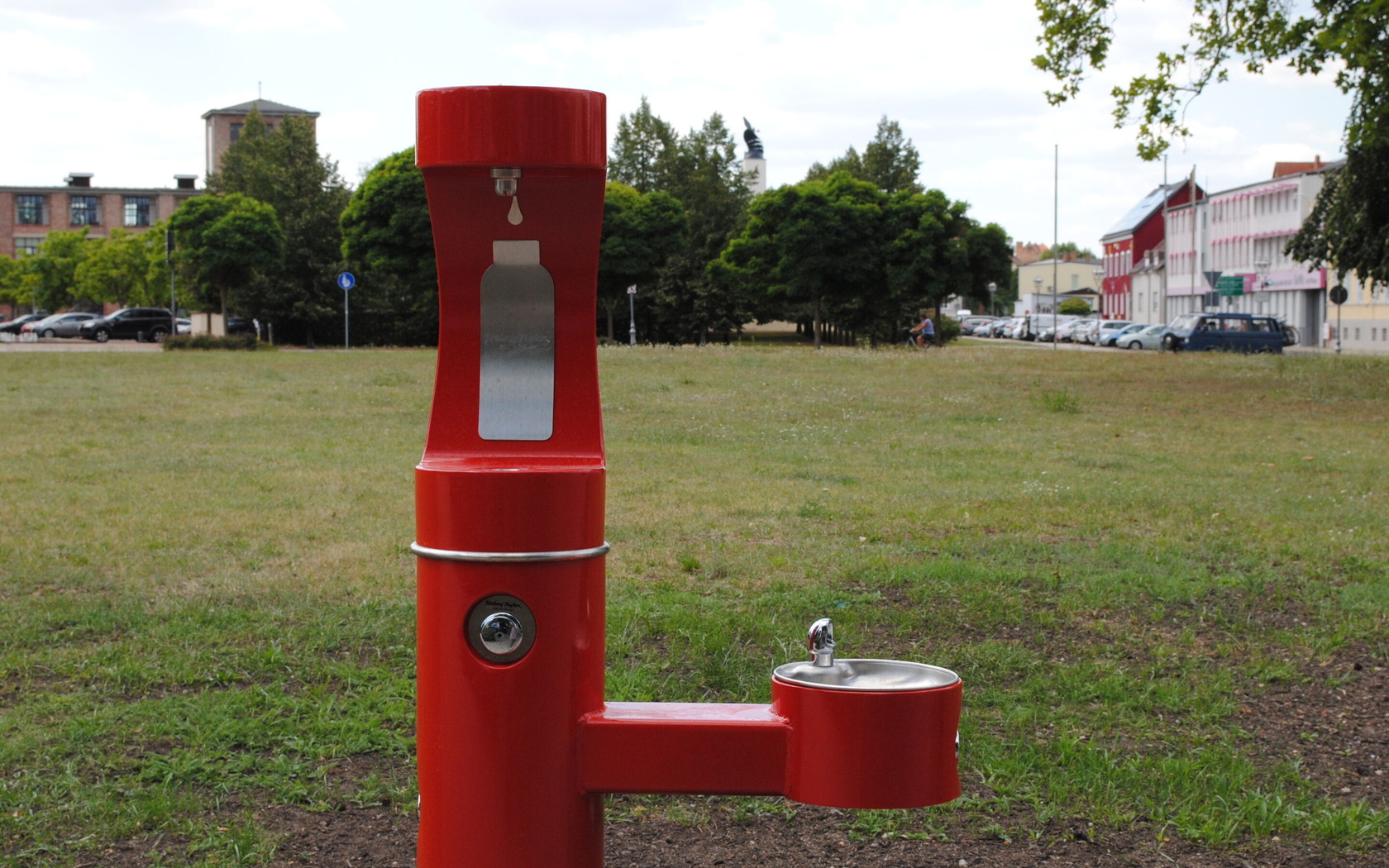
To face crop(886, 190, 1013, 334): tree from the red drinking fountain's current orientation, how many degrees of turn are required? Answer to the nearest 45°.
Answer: approximately 180°

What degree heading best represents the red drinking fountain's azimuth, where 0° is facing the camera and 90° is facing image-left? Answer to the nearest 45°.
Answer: approximately 0°

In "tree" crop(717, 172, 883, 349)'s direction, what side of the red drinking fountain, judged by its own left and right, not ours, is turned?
back

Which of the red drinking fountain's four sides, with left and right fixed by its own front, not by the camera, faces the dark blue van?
back

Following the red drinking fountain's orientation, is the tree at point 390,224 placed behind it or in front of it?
behind

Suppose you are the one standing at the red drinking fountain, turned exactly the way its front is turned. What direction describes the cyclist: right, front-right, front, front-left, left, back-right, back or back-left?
back

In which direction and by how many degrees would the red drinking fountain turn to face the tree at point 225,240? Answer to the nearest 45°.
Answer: approximately 180°
